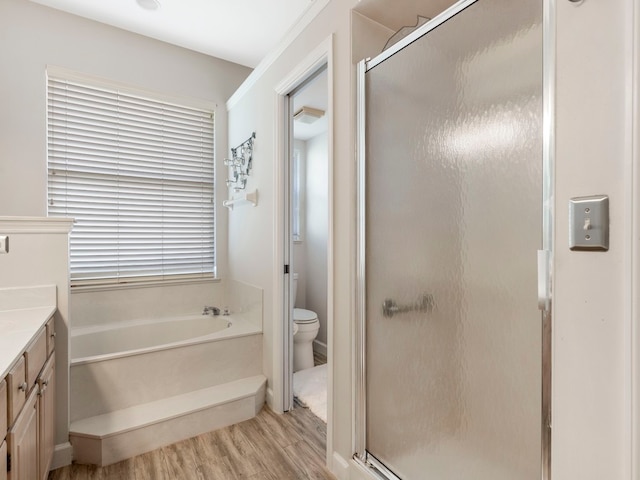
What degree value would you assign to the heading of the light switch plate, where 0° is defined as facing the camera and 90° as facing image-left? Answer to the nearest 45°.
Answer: approximately 0°

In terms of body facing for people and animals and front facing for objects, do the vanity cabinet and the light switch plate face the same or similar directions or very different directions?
very different directions

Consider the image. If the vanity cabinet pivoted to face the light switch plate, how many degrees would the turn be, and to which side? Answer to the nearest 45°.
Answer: approximately 45° to its right

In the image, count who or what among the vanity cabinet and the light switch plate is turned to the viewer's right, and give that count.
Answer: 1

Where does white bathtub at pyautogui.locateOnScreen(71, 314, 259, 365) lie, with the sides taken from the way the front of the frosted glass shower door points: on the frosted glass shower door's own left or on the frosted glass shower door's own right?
on the frosted glass shower door's own right

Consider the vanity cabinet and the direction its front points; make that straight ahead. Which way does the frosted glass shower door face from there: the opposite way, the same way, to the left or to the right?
the opposite way

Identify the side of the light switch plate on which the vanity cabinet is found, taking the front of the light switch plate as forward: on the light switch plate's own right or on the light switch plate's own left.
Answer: on the light switch plate's own right

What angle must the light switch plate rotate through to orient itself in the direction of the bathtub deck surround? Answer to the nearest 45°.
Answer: approximately 90° to its right

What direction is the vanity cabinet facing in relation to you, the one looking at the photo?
facing to the right of the viewer

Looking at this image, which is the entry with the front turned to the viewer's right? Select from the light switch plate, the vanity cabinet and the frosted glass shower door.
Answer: the vanity cabinet
